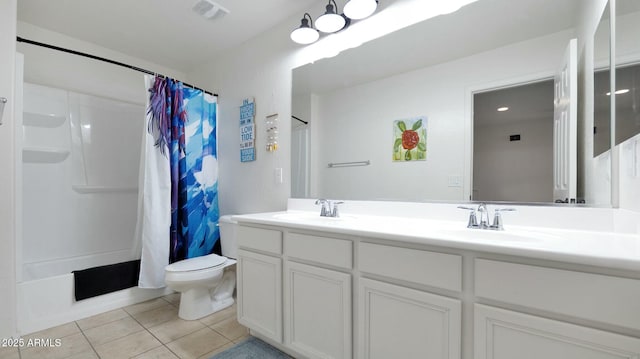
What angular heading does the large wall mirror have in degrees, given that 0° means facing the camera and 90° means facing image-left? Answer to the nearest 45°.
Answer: approximately 45°
